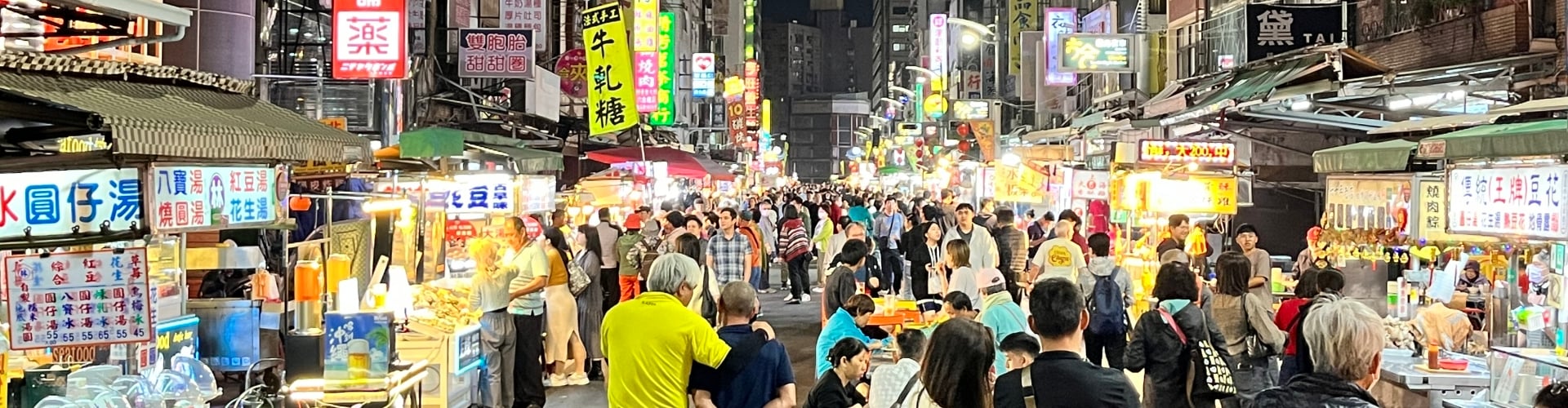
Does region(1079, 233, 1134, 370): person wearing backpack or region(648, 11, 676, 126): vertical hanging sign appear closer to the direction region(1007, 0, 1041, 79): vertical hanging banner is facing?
the person wearing backpack

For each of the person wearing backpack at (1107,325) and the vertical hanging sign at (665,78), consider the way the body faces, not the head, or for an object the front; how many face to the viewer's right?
0

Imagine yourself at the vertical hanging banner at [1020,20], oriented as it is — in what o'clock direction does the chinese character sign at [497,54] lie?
The chinese character sign is roughly at 1 o'clock from the vertical hanging banner.

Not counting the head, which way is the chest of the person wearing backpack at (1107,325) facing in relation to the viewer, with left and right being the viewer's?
facing away from the viewer

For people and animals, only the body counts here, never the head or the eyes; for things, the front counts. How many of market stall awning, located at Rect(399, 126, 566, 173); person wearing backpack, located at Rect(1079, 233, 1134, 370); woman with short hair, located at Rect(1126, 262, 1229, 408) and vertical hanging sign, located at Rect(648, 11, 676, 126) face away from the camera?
2

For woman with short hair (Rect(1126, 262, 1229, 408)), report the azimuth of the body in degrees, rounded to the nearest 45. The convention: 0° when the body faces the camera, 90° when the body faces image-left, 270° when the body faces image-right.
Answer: approximately 180°

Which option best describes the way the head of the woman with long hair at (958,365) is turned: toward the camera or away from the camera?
away from the camera

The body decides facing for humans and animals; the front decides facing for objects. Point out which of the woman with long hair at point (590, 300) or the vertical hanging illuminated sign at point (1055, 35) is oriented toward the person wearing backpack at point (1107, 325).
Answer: the vertical hanging illuminated sign

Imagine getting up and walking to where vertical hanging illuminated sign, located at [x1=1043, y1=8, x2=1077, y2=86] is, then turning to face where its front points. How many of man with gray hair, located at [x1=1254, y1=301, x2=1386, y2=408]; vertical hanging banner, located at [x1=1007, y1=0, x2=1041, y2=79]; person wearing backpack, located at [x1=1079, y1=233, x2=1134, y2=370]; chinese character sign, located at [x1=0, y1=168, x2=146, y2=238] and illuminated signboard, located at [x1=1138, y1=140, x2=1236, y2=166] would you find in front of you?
4

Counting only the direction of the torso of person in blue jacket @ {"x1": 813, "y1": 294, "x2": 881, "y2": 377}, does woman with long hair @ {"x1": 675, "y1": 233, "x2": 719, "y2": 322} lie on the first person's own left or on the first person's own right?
on the first person's own left
